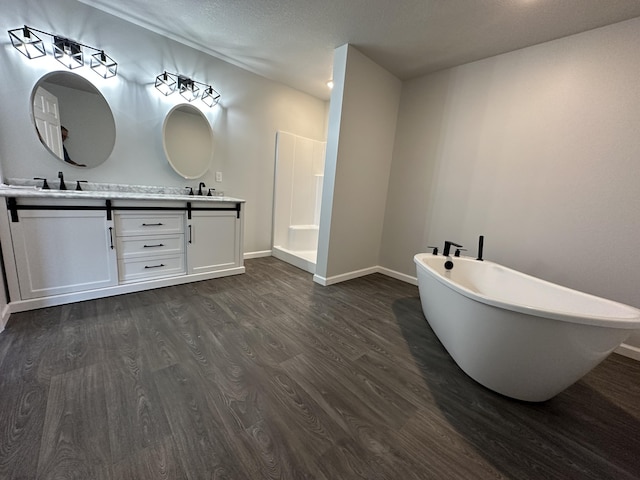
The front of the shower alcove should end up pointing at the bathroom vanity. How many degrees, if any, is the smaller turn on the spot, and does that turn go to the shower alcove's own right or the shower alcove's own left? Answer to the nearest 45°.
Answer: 0° — it already faces it

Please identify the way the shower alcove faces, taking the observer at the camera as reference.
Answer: facing the viewer and to the left of the viewer

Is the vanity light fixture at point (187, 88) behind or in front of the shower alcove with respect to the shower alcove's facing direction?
in front

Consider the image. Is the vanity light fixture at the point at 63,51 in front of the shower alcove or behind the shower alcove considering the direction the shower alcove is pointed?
in front
